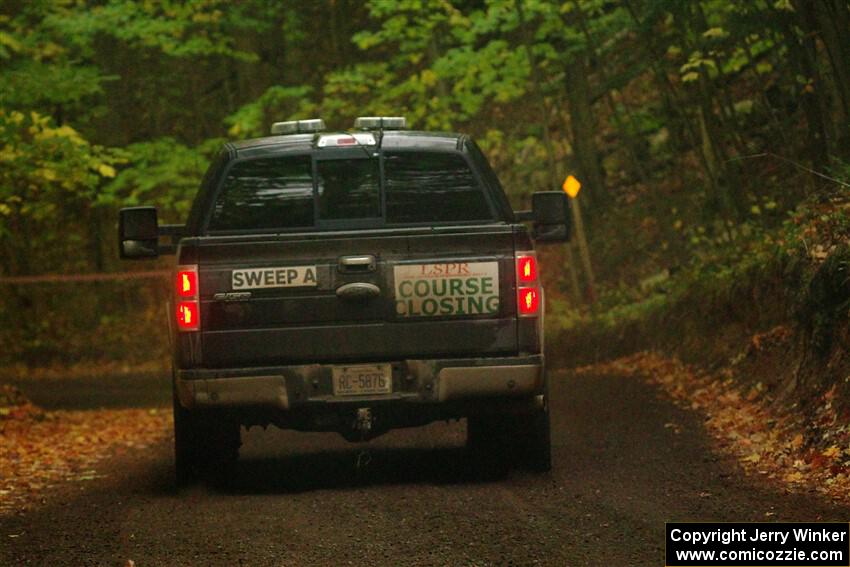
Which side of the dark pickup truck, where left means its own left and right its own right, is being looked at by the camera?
back
